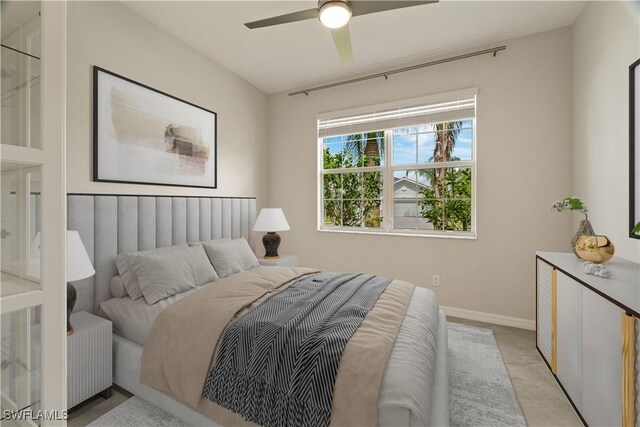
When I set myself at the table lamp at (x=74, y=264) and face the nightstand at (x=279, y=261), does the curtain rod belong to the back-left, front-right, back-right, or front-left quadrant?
front-right

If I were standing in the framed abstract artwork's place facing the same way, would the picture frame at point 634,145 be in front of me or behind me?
in front

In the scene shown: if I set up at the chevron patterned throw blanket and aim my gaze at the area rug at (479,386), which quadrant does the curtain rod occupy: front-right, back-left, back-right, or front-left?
front-left

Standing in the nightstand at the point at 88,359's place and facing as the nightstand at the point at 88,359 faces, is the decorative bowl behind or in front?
in front

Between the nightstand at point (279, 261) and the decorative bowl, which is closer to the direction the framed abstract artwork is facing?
the decorative bowl

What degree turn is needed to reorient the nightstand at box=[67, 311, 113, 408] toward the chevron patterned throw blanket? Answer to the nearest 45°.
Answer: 0° — it already faces it

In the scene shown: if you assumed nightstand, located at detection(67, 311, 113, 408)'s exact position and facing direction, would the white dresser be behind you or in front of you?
in front

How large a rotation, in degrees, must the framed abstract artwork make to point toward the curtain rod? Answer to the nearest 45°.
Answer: approximately 45° to its left

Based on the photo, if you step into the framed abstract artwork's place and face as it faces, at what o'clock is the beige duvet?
The beige duvet is roughly at 1 o'clock from the framed abstract artwork.

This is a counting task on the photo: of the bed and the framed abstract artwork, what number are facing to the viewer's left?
0

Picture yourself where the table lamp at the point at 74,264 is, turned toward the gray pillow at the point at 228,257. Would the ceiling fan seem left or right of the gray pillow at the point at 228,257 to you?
right

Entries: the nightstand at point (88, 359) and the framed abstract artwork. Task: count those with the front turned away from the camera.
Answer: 0

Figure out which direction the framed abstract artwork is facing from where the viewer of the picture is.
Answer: facing the viewer and to the right of the viewer
